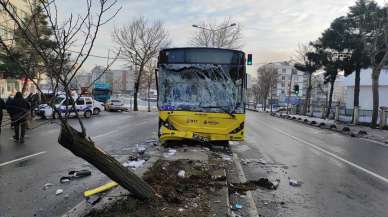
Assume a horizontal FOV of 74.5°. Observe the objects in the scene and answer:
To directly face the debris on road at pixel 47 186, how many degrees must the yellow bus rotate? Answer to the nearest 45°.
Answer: approximately 45° to its right

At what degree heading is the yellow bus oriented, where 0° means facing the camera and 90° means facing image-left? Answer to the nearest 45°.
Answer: approximately 0°

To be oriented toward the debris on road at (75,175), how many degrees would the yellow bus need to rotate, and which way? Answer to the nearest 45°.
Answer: approximately 45° to its right

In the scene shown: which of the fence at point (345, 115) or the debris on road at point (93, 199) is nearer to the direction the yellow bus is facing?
the debris on road

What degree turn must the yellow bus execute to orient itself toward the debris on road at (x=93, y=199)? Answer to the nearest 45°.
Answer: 0° — it already faces it

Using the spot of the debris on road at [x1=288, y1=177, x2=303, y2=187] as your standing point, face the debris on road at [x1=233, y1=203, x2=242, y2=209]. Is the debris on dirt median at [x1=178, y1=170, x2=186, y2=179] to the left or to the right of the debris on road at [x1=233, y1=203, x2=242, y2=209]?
right

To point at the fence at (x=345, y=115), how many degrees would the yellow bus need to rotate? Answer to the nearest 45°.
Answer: approximately 135° to its left

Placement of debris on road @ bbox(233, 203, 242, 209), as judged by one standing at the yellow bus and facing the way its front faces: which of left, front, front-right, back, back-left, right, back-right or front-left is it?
front

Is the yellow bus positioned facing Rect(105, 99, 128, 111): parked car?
no

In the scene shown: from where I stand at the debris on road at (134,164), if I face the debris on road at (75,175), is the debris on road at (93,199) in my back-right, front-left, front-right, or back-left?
front-left

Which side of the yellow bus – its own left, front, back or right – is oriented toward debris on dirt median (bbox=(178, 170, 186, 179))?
front

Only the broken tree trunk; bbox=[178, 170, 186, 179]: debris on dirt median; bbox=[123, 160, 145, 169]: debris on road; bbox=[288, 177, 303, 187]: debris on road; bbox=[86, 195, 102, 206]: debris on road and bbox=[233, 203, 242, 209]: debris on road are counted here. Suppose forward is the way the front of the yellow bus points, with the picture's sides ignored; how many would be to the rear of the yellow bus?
0

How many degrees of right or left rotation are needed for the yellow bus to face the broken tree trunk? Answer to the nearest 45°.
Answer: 0° — it already faces it
